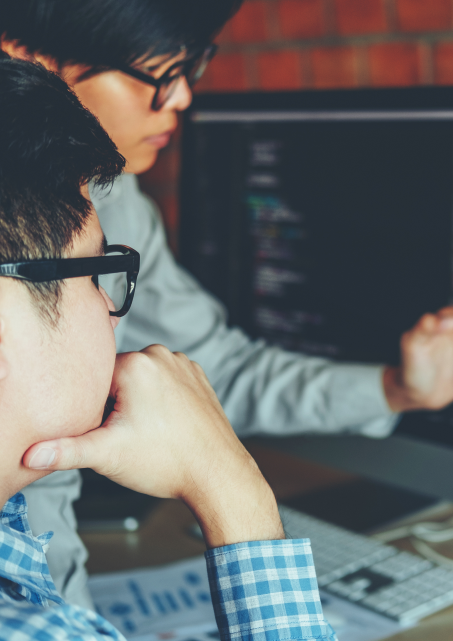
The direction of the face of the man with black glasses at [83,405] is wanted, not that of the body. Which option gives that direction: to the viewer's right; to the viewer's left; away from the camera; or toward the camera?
to the viewer's right

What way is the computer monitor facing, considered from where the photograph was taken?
facing the viewer and to the left of the viewer
